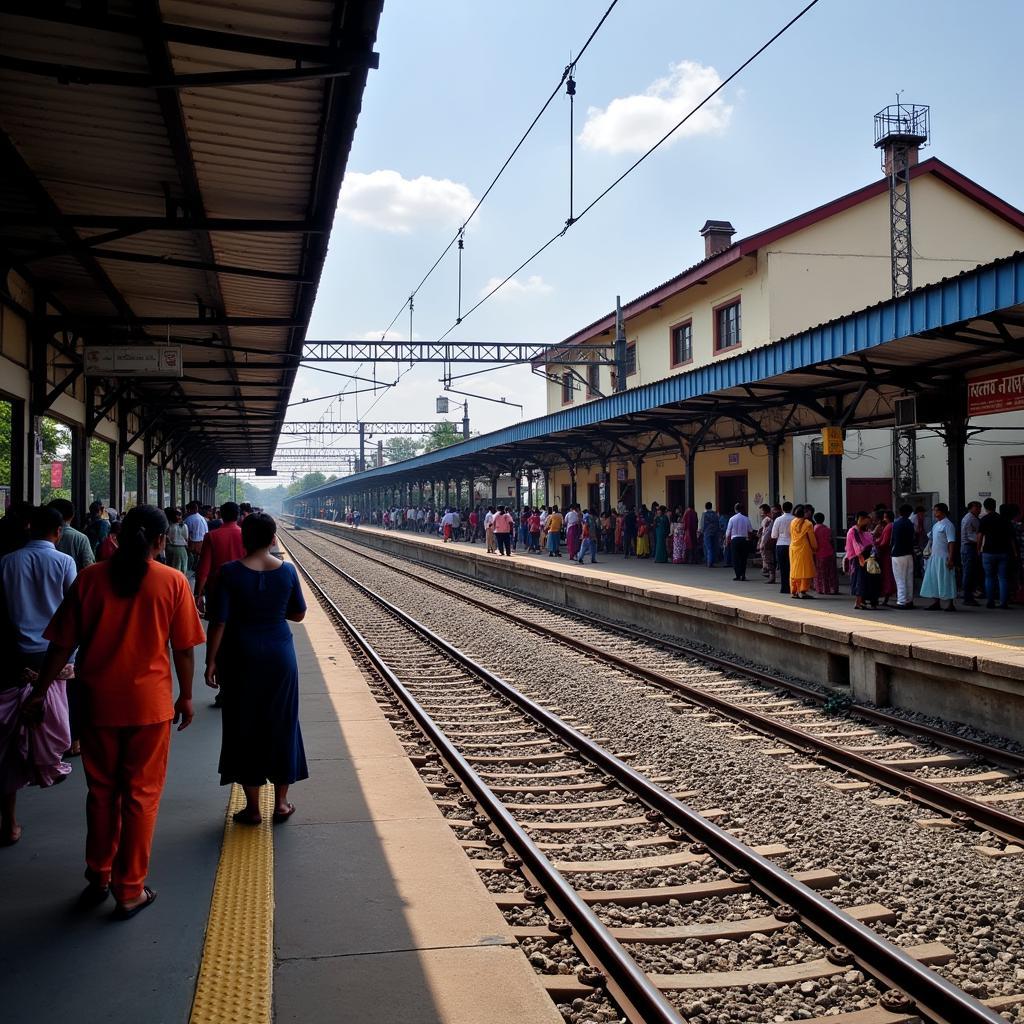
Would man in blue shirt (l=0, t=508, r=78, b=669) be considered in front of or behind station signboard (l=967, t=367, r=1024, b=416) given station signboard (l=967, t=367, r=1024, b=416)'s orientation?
in front

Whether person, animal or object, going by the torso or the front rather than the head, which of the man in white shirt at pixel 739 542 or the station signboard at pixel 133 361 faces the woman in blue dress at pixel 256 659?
the station signboard

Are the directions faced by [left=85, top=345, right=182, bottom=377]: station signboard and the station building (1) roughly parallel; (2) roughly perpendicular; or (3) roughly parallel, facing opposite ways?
roughly perpendicular

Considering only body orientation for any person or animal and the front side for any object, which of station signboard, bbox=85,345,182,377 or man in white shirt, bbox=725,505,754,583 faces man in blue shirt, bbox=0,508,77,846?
the station signboard

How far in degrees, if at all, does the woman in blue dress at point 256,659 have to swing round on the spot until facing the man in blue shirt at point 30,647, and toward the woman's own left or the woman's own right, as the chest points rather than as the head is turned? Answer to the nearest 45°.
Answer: approximately 90° to the woman's own left

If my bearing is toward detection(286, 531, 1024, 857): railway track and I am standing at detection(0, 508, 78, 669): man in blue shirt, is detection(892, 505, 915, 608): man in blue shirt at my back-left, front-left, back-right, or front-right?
front-left

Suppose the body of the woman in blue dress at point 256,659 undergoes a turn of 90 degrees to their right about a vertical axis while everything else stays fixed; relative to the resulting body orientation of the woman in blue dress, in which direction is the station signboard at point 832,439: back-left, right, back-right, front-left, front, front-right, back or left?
front-left

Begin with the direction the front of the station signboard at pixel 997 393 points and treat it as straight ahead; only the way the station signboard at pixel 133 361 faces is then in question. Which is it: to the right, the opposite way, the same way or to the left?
to the left

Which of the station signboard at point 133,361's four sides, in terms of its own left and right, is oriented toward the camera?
front

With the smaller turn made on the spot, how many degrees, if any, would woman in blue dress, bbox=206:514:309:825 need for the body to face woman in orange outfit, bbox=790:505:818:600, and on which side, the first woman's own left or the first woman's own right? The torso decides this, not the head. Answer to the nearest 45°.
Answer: approximately 45° to the first woman's own right

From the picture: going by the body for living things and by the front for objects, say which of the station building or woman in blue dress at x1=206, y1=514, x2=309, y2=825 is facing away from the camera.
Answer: the woman in blue dress

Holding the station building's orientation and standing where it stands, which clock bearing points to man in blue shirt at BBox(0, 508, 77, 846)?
The man in blue shirt is roughly at 11 o'clock from the station building.

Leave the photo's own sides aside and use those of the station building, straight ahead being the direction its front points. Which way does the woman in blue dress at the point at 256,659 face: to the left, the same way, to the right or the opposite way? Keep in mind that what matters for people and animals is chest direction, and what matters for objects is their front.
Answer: to the right

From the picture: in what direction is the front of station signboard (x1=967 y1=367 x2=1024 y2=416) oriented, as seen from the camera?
facing the viewer and to the left of the viewer

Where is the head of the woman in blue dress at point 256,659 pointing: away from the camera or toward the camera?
away from the camera

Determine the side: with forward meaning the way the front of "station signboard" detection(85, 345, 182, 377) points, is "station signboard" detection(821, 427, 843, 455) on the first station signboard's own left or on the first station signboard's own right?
on the first station signboard's own left

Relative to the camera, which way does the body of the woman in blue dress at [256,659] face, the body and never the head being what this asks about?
away from the camera
